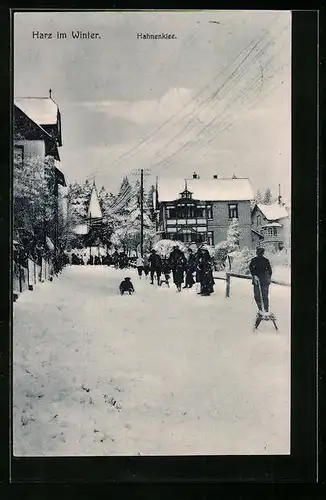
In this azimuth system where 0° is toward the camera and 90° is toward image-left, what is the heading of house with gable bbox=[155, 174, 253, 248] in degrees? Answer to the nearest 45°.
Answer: approximately 0°

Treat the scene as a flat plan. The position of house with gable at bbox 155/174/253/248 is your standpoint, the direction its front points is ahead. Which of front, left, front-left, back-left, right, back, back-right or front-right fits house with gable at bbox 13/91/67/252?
right
